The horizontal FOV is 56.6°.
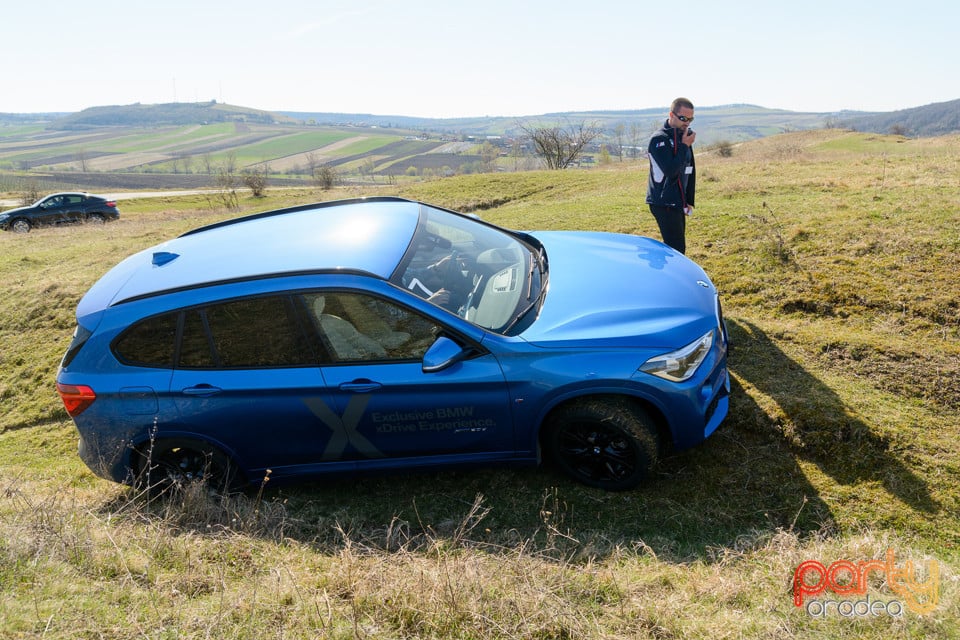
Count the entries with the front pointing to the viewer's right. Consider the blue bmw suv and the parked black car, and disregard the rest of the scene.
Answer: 1

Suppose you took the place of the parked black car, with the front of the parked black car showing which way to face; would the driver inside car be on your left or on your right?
on your left

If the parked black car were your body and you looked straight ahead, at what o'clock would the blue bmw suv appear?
The blue bmw suv is roughly at 9 o'clock from the parked black car.

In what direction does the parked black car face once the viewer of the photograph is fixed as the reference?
facing to the left of the viewer

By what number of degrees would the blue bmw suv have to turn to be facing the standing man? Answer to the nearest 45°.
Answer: approximately 45° to its left

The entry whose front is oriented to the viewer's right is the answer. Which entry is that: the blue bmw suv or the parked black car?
the blue bmw suv

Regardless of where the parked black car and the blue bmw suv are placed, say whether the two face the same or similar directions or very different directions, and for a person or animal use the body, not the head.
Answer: very different directions

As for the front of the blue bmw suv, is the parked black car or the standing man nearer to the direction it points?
the standing man

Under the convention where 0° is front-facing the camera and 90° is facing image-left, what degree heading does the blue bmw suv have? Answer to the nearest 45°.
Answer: approximately 270°

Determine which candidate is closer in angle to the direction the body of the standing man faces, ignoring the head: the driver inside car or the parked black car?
the driver inside car

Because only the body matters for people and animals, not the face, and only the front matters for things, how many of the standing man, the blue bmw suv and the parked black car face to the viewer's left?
1

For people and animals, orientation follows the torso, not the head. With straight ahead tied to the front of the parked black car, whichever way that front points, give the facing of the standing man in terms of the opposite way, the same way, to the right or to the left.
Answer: to the left

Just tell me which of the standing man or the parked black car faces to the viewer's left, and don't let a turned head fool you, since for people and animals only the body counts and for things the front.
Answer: the parked black car
